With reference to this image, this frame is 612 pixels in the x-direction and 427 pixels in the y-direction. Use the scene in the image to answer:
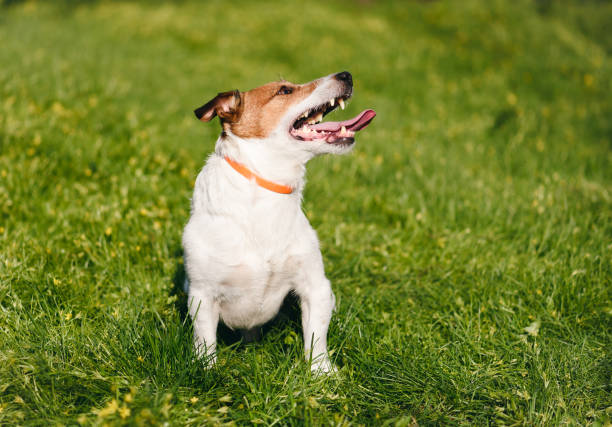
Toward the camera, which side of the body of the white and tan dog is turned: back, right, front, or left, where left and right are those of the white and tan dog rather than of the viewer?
front
